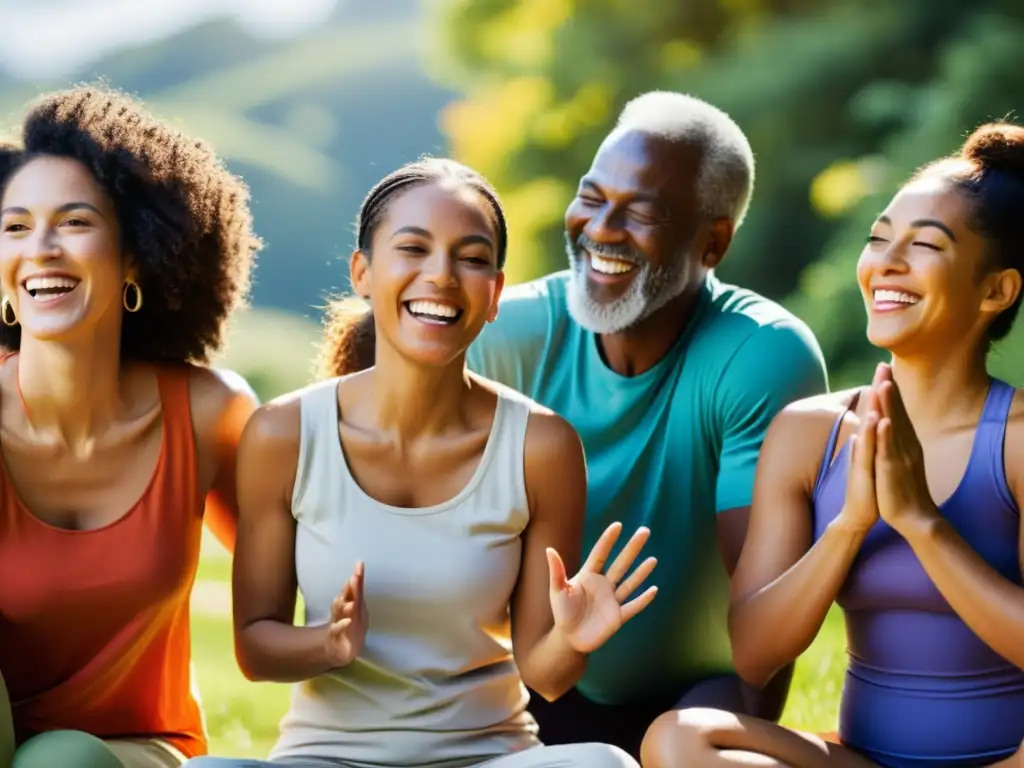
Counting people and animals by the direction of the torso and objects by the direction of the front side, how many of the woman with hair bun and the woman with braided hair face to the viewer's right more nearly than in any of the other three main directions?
0

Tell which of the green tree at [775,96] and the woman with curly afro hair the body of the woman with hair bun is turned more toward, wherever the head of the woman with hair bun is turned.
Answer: the woman with curly afro hair

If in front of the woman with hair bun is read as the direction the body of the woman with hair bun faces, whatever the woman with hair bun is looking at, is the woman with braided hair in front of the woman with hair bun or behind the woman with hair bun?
in front

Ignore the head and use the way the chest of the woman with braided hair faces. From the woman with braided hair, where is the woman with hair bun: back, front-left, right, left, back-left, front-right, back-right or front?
left

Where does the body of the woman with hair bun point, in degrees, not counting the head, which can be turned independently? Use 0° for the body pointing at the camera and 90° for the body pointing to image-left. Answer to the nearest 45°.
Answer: approximately 45°

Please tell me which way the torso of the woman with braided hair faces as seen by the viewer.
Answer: toward the camera

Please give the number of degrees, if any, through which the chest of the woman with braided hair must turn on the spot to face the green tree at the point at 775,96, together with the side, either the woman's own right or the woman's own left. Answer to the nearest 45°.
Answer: approximately 180°

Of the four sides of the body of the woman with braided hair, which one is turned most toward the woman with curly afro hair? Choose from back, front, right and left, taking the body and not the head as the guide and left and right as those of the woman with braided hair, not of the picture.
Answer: right

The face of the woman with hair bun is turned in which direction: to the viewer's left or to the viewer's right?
to the viewer's left
